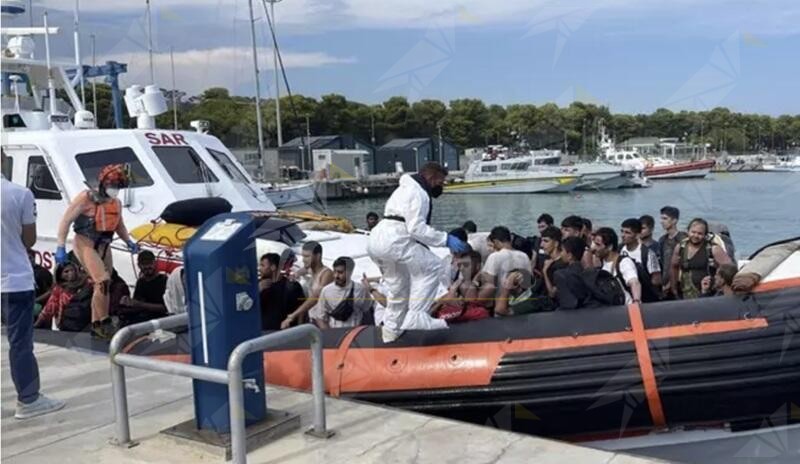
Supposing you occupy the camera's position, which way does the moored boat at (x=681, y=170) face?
facing to the right of the viewer

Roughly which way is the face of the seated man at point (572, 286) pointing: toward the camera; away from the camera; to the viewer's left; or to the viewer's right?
to the viewer's left
